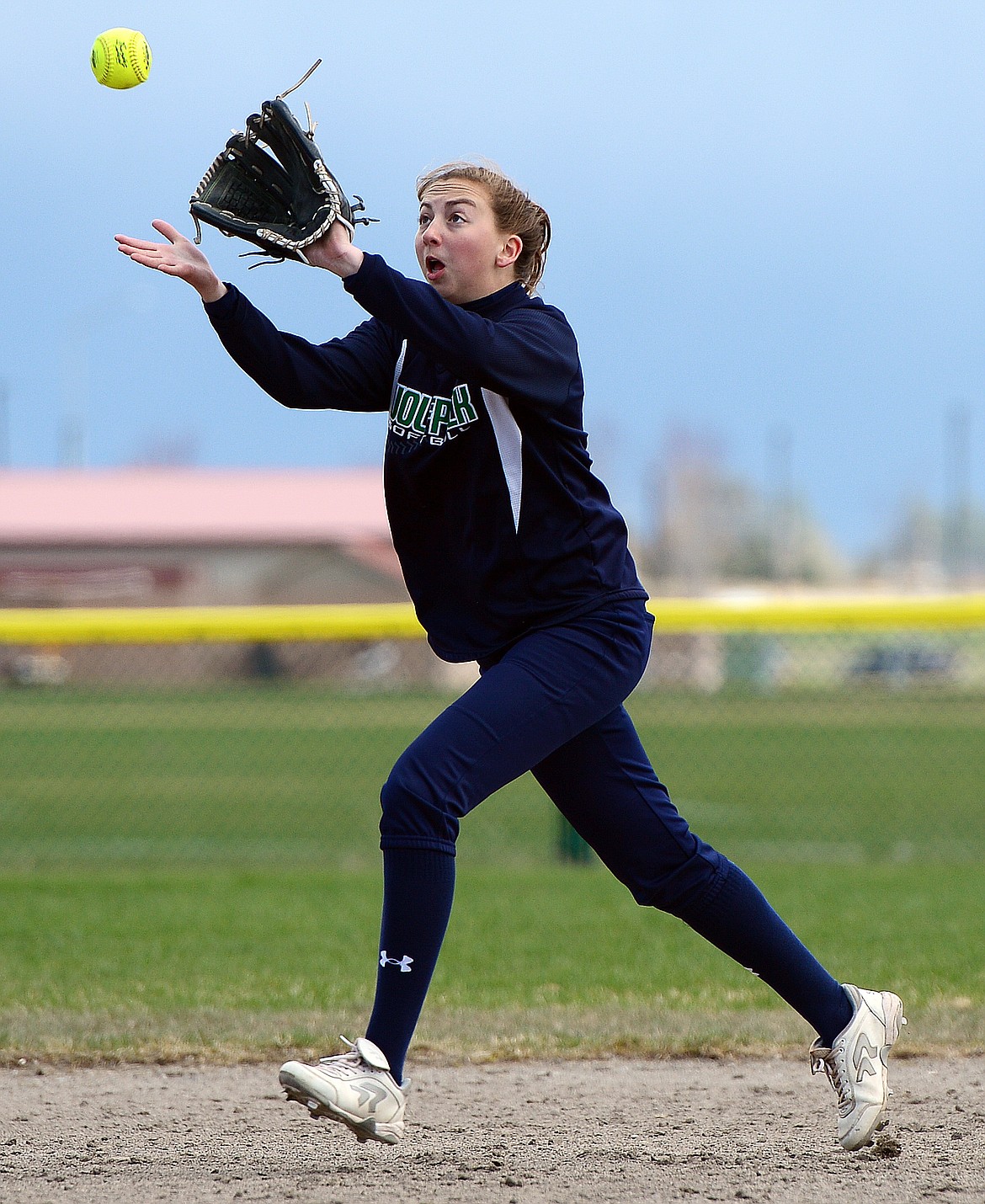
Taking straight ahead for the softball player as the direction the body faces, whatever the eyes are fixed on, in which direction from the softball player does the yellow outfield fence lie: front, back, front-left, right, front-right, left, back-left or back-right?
back-right

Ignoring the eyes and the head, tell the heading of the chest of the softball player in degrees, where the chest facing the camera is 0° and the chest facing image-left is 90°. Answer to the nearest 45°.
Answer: approximately 45°

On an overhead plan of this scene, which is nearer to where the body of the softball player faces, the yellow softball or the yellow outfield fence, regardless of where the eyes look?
the yellow softball
